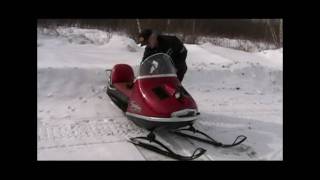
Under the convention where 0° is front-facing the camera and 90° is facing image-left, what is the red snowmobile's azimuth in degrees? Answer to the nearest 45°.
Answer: approximately 315°
